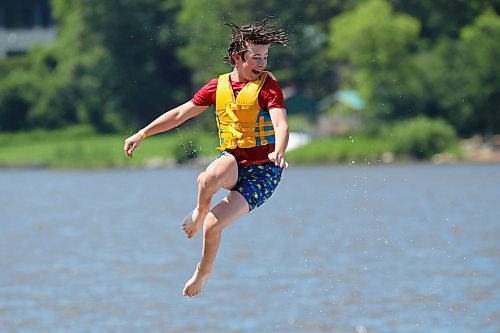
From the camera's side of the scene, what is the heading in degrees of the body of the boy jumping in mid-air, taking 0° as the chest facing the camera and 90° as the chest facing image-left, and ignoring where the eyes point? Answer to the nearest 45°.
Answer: approximately 45°

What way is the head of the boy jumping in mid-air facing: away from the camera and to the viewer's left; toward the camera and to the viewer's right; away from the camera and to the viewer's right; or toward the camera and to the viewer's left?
toward the camera and to the viewer's right
